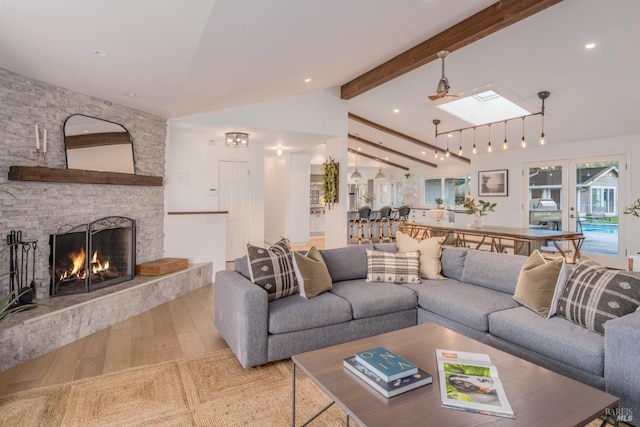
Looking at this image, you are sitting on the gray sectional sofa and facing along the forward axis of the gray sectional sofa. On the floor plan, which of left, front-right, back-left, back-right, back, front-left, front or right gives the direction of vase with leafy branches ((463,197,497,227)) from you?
back

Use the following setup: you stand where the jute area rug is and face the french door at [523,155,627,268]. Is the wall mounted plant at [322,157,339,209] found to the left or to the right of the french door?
left

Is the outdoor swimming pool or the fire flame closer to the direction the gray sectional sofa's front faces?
the fire flame

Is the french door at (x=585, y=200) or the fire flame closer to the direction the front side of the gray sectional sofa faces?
the fire flame

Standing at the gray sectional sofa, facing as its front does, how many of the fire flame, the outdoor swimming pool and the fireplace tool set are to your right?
2

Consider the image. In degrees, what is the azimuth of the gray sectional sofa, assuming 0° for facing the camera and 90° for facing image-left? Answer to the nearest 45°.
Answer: approximately 0°

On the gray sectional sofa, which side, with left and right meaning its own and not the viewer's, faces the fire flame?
right

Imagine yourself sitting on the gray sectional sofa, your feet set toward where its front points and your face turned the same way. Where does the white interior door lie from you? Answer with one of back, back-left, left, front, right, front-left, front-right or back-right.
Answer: back-right

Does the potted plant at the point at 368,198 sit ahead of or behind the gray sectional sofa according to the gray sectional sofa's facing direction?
behind
